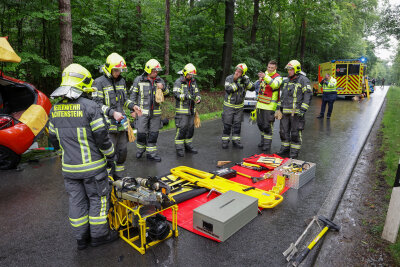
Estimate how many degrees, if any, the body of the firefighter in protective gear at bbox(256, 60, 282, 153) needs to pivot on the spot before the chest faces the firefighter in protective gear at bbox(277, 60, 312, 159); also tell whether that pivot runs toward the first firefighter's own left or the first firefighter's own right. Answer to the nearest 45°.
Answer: approximately 90° to the first firefighter's own left

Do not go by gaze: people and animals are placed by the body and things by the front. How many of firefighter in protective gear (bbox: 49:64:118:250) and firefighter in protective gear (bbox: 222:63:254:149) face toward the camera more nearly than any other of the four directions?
1

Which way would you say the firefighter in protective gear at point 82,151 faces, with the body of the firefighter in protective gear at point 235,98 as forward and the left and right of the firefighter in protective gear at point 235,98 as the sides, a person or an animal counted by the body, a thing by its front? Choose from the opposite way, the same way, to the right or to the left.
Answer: the opposite way

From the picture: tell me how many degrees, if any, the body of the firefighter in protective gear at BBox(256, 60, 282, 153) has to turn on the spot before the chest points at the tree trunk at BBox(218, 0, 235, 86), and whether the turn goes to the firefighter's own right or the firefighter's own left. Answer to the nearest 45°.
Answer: approximately 135° to the firefighter's own right

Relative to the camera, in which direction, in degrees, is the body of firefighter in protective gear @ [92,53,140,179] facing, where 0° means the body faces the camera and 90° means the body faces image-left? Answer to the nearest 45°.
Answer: approximately 315°

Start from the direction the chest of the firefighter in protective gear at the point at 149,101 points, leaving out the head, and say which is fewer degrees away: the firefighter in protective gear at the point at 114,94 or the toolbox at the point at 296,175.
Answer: the toolbox

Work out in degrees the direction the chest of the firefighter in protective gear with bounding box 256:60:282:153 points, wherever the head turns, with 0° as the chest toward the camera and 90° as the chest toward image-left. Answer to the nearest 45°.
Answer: approximately 45°

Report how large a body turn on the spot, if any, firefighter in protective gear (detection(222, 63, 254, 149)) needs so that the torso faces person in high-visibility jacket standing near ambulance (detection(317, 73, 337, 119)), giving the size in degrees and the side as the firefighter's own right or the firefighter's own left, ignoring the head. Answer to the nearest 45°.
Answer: approximately 135° to the firefighter's own left
